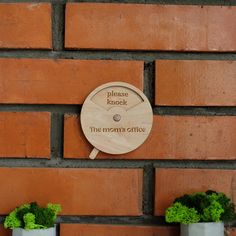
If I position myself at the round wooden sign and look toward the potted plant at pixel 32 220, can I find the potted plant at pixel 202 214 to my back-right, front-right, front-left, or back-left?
back-left

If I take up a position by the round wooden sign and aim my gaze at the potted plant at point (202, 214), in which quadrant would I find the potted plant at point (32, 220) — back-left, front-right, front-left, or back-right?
back-right

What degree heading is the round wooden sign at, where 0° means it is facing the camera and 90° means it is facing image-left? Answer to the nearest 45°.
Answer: approximately 0°
